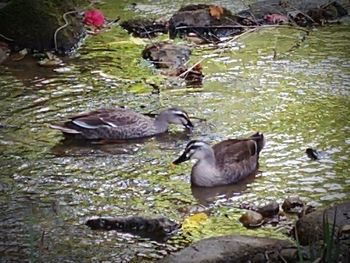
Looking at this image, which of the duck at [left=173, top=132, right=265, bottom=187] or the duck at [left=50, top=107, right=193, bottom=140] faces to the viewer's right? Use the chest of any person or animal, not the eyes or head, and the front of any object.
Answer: the duck at [left=50, top=107, right=193, bottom=140]

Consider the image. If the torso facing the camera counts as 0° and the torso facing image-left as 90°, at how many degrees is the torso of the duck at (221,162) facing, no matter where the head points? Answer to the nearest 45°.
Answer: approximately 45°

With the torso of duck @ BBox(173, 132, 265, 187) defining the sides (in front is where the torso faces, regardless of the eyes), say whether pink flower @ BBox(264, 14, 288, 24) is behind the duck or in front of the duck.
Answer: behind

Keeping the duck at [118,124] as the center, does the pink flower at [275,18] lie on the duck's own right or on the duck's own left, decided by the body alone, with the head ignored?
on the duck's own left

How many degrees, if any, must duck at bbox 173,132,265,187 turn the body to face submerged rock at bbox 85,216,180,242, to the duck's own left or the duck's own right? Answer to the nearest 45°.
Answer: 0° — it already faces it

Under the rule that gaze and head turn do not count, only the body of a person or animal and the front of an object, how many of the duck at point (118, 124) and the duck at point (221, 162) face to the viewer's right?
1

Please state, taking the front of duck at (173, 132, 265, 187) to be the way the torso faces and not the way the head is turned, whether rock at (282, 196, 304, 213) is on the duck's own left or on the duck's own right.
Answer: on the duck's own left

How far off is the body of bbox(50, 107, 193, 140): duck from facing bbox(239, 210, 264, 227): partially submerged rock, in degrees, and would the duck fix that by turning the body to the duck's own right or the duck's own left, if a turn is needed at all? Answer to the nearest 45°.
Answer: approximately 45° to the duck's own right

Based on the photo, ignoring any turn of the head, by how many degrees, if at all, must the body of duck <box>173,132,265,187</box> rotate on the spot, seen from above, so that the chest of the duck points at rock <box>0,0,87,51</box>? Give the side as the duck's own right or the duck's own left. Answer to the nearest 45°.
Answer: approximately 90° to the duck's own right

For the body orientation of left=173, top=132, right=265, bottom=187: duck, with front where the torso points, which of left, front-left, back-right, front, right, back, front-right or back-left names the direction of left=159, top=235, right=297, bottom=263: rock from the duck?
front-left

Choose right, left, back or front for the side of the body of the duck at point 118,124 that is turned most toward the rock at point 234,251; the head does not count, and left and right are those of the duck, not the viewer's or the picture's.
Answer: right

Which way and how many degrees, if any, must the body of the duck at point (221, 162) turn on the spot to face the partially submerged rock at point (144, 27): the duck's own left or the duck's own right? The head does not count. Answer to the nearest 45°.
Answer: approximately 135° to the duck's own right

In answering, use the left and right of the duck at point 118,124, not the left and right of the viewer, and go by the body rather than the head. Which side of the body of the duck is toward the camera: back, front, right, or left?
right

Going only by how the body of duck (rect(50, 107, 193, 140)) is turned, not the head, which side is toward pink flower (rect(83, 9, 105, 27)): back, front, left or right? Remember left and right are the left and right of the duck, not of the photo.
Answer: left

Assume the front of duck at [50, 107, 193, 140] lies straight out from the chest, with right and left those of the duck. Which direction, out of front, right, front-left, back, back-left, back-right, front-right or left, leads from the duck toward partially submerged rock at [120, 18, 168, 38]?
left
